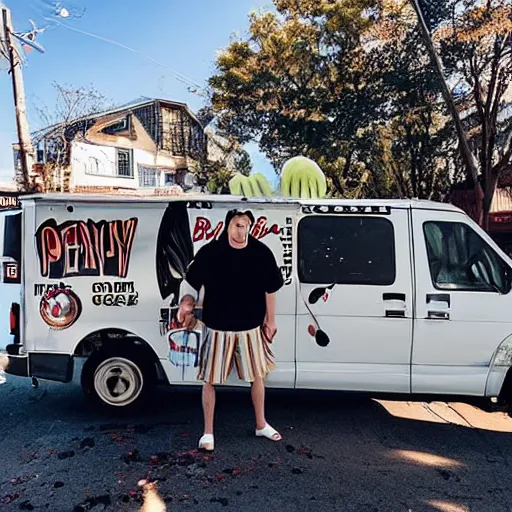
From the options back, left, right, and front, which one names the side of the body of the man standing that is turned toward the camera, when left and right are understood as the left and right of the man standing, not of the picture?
front

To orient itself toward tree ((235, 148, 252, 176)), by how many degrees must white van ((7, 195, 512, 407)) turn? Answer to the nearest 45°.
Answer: approximately 90° to its left

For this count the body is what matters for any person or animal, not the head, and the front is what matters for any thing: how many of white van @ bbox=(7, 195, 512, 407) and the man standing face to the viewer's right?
1

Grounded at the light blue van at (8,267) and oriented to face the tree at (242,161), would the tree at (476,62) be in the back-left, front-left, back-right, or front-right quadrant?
front-right

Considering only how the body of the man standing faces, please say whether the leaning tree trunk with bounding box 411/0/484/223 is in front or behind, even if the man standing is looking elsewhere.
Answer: behind

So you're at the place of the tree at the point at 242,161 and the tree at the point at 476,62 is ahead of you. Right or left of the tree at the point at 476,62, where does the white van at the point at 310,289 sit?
right

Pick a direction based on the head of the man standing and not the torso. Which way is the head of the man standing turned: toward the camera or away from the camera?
toward the camera

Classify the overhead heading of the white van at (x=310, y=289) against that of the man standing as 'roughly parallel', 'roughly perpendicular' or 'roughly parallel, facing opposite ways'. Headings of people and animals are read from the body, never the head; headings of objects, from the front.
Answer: roughly perpendicular

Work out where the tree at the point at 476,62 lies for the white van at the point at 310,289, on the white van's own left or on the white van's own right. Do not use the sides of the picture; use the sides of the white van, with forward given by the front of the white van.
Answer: on the white van's own left

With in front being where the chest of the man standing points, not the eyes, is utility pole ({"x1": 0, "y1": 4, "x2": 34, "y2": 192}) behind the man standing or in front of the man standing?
behind

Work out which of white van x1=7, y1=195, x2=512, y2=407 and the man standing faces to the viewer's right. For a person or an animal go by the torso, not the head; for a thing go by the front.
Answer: the white van

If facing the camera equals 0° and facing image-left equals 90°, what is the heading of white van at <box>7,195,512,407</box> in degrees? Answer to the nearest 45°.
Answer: approximately 270°

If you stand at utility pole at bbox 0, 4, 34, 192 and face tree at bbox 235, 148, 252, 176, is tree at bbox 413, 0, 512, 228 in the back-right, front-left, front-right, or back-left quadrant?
front-right

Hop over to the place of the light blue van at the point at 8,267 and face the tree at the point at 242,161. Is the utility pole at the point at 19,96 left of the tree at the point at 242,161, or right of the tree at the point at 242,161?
left
